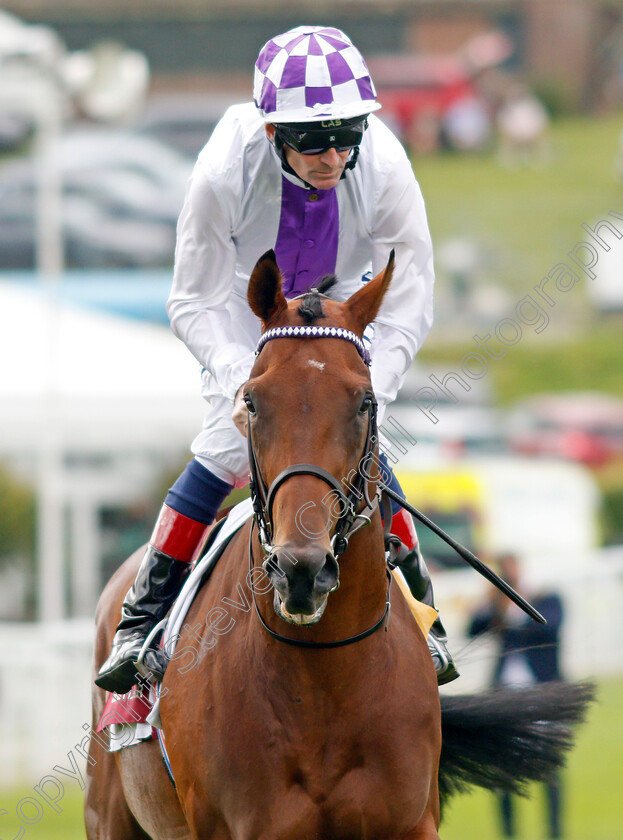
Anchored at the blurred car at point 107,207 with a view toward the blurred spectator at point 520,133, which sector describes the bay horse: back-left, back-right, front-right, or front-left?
back-right

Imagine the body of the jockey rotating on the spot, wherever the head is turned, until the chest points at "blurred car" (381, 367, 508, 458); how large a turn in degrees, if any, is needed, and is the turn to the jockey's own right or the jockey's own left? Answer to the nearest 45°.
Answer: approximately 180°

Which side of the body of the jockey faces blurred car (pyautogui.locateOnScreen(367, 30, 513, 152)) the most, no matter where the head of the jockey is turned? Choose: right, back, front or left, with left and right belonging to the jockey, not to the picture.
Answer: back

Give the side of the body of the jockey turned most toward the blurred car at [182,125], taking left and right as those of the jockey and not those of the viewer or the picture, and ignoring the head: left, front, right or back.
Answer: back

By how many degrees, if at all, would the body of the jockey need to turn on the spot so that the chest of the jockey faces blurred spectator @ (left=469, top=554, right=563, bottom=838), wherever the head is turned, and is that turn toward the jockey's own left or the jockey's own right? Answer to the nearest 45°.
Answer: approximately 180°

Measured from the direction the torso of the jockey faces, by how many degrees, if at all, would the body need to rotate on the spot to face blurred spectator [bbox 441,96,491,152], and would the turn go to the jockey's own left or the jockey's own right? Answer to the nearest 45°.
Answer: approximately 180°

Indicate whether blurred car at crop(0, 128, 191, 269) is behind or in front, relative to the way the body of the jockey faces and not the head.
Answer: behind

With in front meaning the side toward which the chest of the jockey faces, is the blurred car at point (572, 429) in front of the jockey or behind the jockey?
behind

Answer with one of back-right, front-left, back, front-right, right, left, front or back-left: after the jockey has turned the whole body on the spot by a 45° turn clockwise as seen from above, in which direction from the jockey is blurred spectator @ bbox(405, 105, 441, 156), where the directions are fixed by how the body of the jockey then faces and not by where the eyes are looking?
back-right

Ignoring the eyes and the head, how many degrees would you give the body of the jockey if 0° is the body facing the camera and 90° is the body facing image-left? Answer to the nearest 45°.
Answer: approximately 0°
